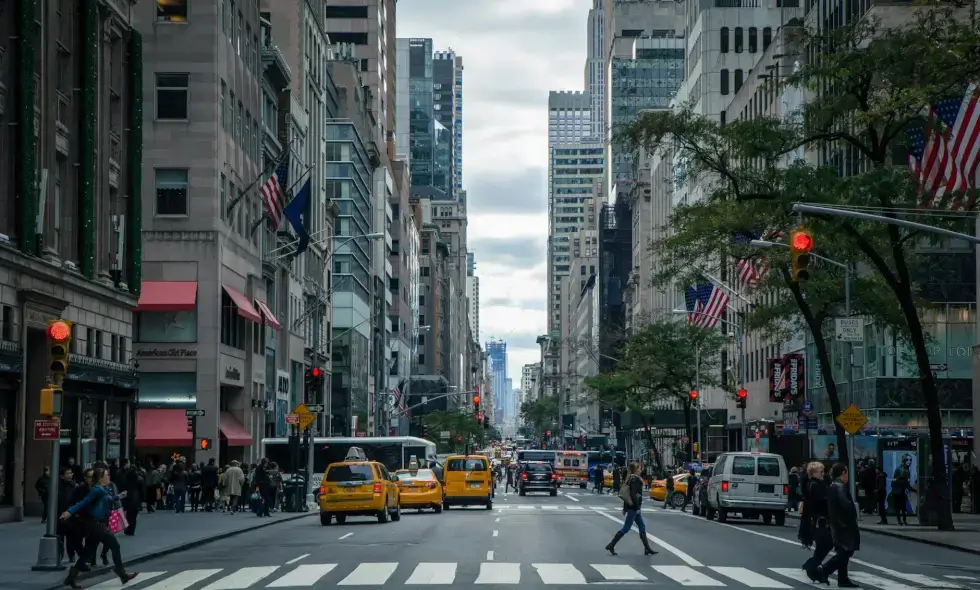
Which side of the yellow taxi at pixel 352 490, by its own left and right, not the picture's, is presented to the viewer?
back

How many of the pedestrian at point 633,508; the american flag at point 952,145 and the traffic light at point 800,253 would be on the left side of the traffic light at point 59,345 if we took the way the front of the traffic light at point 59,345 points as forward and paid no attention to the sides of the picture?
3

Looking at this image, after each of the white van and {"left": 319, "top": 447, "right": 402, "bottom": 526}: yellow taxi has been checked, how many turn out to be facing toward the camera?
0

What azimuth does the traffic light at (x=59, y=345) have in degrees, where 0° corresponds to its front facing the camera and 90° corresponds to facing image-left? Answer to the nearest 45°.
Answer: approximately 0°

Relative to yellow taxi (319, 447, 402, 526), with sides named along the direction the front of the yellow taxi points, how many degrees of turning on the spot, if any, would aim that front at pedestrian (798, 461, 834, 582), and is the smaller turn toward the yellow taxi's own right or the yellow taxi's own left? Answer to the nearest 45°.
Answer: approximately 180°

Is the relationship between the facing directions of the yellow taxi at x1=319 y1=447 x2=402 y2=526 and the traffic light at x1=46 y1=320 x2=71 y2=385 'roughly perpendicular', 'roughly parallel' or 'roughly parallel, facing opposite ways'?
roughly parallel, facing opposite ways

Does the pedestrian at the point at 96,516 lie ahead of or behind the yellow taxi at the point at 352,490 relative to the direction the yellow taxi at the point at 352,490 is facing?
behind

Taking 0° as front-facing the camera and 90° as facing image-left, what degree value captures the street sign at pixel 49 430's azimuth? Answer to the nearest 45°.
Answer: approximately 0°

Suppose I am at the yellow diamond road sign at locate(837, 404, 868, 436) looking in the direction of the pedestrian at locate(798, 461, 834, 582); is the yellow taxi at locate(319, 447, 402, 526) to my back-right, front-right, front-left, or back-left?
front-right

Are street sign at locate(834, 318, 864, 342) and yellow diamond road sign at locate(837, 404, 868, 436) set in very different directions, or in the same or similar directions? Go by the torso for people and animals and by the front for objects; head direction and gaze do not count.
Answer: same or similar directions

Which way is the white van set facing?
away from the camera

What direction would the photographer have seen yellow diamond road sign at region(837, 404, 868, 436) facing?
facing the viewer

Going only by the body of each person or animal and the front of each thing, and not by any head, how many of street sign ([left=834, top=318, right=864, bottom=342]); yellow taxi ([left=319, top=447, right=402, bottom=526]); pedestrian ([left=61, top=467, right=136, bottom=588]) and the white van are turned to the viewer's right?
1

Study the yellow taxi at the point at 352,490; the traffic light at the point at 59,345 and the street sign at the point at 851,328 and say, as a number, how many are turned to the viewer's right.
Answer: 0
